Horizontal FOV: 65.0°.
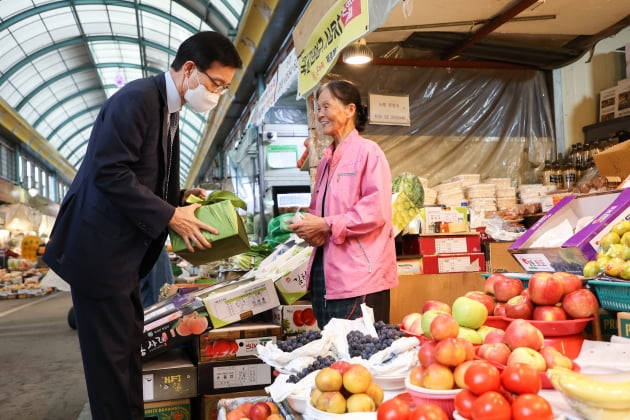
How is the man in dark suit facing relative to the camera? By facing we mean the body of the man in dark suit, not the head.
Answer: to the viewer's right

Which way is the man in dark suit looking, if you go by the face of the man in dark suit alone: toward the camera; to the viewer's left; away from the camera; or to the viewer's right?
to the viewer's right

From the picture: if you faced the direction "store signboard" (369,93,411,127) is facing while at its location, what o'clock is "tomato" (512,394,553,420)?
The tomato is roughly at 12 o'clock from the store signboard.

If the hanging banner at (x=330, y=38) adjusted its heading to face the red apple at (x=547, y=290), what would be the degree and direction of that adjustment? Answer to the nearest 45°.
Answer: approximately 45° to its left

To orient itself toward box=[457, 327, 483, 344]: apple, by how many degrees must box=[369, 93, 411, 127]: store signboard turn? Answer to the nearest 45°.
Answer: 0° — it already faces it

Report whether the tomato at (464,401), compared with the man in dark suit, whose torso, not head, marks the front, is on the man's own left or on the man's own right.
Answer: on the man's own right
